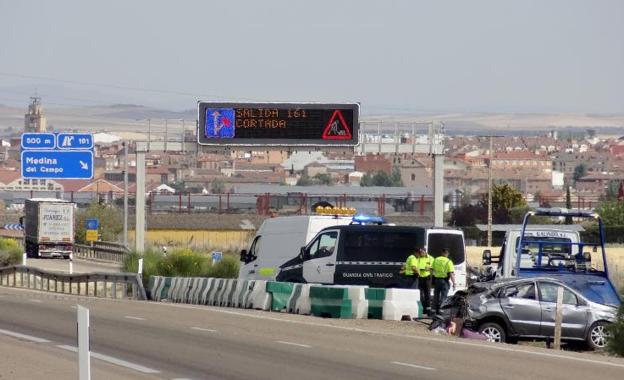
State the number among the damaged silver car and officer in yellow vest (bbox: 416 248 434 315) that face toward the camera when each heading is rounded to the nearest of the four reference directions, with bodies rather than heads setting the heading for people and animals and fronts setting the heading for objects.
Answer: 1

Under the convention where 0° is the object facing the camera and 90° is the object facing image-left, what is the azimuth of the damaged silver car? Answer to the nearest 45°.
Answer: approximately 270°

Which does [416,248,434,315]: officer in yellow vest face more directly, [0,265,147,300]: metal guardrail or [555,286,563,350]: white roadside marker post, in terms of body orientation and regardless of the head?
the white roadside marker post

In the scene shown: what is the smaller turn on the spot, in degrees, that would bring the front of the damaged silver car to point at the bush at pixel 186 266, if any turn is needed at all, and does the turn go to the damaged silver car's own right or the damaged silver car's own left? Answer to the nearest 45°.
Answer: approximately 135° to the damaged silver car's own left

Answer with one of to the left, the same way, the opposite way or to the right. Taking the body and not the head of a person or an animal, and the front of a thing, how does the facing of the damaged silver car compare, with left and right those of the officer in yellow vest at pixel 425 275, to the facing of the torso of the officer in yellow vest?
to the left

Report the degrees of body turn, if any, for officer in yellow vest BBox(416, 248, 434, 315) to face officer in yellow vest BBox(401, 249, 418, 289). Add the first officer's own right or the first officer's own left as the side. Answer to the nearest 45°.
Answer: approximately 90° to the first officer's own right

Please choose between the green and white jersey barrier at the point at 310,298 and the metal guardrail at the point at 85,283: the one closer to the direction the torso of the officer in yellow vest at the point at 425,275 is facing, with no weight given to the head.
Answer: the green and white jersey barrier
